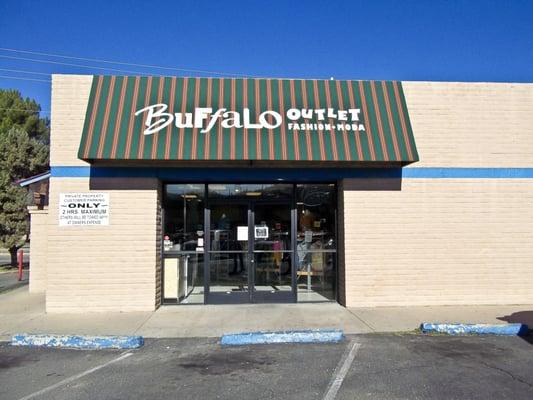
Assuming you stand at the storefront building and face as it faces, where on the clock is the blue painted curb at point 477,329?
The blue painted curb is roughly at 10 o'clock from the storefront building.

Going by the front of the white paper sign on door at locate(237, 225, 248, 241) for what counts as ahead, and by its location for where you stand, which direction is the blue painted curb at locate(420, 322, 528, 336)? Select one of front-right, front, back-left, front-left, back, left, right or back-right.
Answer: front-left

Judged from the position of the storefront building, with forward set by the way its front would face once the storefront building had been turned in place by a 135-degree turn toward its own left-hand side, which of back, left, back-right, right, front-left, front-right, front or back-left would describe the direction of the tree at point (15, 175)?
left

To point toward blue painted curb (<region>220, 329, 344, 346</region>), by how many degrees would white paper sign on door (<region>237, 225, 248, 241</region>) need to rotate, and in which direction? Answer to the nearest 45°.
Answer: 0° — it already faces it

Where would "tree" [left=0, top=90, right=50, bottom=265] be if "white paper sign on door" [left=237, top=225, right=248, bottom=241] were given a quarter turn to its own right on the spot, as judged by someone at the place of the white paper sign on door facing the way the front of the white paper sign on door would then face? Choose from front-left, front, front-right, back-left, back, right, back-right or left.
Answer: front-right

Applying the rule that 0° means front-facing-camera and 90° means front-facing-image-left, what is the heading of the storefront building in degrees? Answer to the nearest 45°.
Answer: approximately 0°

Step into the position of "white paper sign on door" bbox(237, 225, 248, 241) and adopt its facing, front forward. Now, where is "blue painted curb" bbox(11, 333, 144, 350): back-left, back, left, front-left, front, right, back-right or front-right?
front-right
